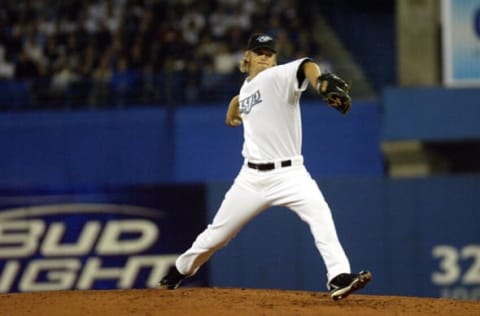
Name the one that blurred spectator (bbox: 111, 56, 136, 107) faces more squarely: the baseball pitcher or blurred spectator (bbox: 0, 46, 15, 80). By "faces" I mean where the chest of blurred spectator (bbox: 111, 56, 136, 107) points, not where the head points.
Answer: the baseball pitcher

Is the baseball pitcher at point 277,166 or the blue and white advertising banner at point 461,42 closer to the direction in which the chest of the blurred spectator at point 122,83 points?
the baseball pitcher

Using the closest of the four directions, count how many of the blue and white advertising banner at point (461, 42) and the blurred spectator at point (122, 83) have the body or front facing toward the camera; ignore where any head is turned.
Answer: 2

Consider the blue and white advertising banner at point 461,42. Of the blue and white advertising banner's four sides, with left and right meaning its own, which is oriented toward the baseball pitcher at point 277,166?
front

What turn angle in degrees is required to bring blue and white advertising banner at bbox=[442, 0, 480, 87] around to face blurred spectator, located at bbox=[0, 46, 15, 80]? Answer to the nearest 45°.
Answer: approximately 90° to its right

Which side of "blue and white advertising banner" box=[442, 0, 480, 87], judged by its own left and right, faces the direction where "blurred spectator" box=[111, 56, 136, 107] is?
right

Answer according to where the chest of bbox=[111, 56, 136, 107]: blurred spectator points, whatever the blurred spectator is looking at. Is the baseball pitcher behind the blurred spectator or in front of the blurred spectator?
in front

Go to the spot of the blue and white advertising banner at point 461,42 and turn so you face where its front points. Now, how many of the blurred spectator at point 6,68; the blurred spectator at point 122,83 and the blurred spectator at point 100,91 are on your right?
3

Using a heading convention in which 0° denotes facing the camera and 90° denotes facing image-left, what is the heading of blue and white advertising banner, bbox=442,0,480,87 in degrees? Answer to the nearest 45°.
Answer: approximately 0°

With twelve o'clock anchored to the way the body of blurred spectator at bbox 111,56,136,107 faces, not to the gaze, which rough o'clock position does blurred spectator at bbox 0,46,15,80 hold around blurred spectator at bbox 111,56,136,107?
blurred spectator at bbox 0,46,15,80 is roughly at 4 o'clock from blurred spectator at bbox 111,56,136,107.

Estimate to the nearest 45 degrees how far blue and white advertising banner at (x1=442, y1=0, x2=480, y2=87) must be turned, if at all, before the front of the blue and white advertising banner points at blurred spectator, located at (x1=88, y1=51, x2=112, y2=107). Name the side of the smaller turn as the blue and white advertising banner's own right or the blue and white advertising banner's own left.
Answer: approximately 90° to the blue and white advertising banner's own right
